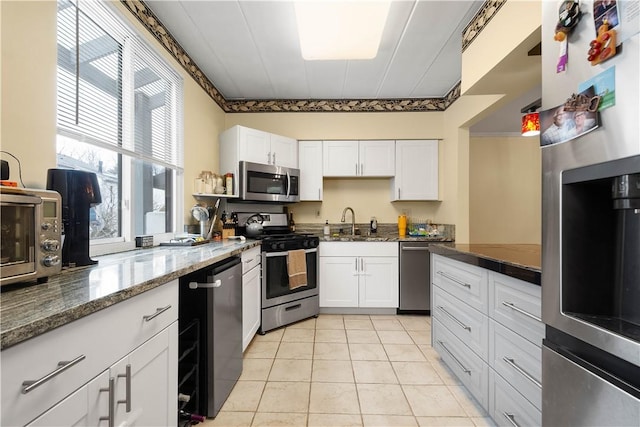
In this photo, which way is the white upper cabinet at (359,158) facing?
toward the camera

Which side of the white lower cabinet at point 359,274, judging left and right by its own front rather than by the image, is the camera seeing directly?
front

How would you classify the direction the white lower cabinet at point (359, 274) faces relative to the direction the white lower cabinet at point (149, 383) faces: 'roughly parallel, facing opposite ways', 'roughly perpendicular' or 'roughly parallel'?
roughly perpendicular

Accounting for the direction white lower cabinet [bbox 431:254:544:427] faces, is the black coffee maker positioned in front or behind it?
in front

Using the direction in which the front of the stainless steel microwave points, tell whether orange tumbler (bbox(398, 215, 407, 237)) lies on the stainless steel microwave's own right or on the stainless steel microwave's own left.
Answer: on the stainless steel microwave's own left

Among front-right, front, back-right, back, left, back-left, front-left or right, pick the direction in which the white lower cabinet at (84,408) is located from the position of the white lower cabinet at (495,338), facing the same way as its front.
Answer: front

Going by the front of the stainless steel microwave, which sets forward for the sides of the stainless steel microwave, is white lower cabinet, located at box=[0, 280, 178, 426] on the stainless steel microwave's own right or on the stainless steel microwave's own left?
on the stainless steel microwave's own right

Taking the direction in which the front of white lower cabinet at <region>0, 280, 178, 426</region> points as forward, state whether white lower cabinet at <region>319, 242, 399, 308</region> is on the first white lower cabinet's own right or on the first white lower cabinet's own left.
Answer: on the first white lower cabinet's own left

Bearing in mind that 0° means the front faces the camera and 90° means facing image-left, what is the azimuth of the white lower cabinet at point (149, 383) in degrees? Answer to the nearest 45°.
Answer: approximately 315°

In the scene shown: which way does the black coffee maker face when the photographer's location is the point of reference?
facing to the right of the viewer

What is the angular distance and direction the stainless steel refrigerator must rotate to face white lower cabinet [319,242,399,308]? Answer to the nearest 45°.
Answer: approximately 90° to its right

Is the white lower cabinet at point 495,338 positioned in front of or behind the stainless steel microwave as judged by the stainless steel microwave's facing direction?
in front

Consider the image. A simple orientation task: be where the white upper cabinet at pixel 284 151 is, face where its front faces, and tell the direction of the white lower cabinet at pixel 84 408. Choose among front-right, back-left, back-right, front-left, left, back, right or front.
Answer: front-right

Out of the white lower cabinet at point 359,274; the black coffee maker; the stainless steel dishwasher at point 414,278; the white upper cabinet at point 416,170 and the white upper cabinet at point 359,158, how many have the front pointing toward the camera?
4

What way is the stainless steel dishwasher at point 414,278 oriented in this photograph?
toward the camera

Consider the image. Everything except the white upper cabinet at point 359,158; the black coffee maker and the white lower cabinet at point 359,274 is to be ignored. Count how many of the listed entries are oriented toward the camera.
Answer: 2

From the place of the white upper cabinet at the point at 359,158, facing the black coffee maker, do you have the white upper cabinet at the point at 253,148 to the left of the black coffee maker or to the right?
right

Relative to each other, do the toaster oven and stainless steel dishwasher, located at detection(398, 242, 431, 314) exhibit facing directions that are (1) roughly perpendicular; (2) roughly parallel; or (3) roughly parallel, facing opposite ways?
roughly perpendicular

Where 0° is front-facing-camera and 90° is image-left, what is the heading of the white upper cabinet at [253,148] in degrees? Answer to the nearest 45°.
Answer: approximately 315°
